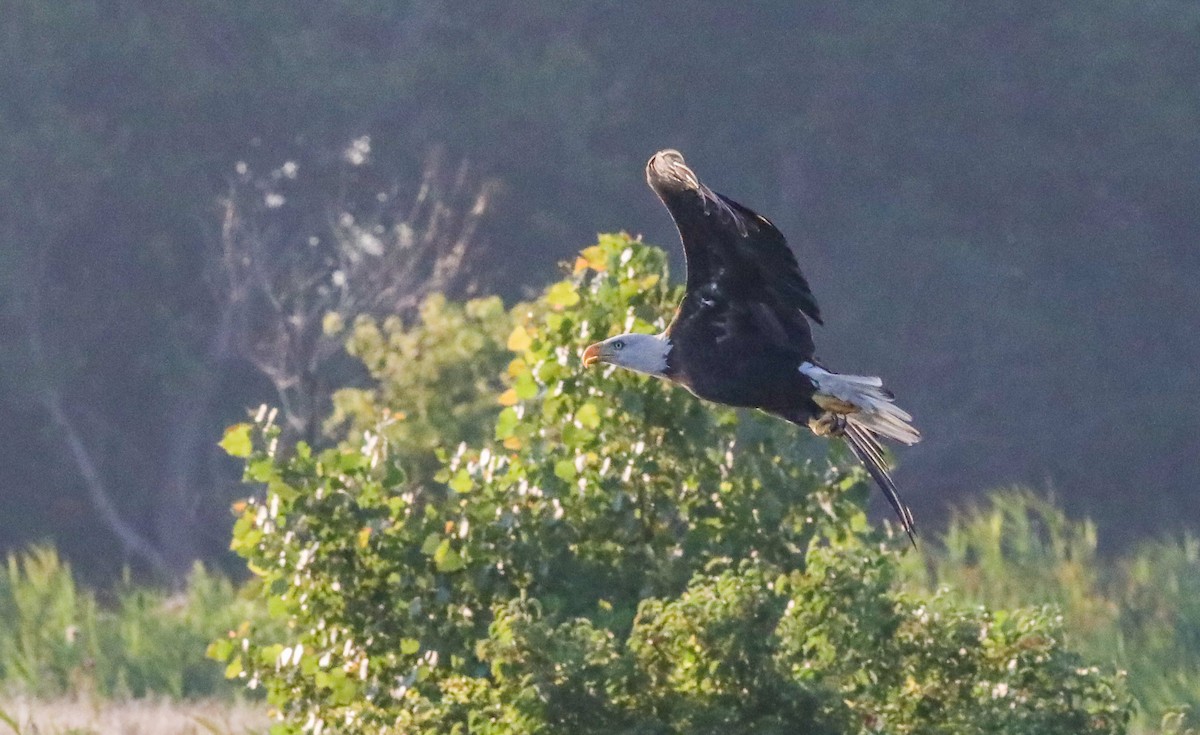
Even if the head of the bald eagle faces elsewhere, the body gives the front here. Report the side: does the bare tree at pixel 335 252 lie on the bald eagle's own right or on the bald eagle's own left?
on the bald eagle's own right

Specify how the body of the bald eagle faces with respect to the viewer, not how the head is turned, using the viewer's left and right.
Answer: facing to the left of the viewer
